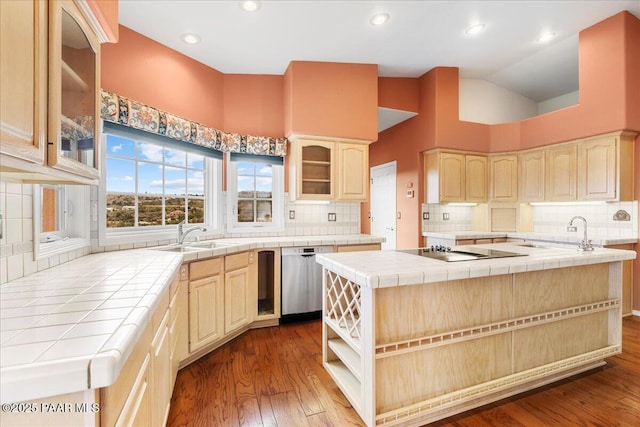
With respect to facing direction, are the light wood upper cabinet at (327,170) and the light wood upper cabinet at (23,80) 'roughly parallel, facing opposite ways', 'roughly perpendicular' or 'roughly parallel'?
roughly perpendicular

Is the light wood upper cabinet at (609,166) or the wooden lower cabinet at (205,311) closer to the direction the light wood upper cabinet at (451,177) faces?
the wooden lower cabinet

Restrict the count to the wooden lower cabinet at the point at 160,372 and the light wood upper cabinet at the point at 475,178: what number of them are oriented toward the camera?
1

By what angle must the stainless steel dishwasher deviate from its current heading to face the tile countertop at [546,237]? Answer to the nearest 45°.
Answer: approximately 90° to its left

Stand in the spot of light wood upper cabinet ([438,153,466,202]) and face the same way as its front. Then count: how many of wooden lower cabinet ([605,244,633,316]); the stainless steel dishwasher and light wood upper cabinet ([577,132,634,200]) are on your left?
2

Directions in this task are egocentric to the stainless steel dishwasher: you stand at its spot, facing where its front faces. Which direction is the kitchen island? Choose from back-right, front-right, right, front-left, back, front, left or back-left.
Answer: front-left

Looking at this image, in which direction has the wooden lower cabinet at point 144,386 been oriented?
to the viewer's right

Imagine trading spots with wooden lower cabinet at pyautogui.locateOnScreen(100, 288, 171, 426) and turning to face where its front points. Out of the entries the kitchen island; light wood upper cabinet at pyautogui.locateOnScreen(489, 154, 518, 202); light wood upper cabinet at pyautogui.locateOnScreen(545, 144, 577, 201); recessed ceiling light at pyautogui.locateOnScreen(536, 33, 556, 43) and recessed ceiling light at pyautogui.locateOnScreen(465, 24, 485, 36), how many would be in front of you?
5

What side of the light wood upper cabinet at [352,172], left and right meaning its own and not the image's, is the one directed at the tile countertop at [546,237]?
left
